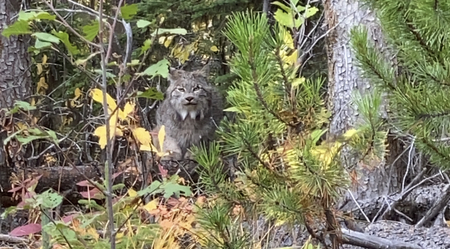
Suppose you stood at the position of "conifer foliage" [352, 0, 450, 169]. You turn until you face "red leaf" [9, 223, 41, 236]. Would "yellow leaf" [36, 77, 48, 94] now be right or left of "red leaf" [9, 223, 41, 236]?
right

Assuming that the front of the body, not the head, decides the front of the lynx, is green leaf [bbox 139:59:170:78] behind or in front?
in front

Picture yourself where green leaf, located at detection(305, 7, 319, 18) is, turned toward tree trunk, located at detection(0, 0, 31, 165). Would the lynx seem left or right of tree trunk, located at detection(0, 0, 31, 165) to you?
right

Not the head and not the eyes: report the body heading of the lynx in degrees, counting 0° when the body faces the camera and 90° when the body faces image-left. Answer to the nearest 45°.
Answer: approximately 0°

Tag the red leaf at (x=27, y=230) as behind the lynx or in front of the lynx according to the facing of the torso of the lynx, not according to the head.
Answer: in front

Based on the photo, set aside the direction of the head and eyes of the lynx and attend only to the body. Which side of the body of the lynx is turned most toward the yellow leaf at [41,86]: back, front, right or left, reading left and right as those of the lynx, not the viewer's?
right

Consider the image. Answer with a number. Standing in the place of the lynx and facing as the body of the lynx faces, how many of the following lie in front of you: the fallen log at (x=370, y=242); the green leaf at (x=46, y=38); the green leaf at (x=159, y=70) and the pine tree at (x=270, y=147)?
4

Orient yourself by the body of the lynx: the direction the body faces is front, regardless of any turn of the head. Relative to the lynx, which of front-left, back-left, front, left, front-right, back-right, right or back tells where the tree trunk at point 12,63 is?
front-right

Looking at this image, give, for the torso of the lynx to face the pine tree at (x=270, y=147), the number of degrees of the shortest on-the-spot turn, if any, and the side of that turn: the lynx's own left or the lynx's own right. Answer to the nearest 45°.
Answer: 0° — it already faces it
